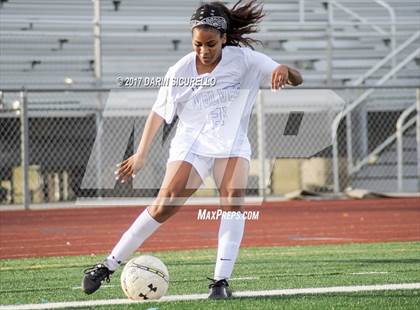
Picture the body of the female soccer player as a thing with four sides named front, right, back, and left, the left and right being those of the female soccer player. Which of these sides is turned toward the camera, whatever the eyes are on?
front

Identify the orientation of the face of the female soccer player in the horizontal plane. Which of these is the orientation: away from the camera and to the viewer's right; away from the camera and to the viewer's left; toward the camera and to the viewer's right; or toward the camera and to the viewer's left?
toward the camera and to the viewer's left
